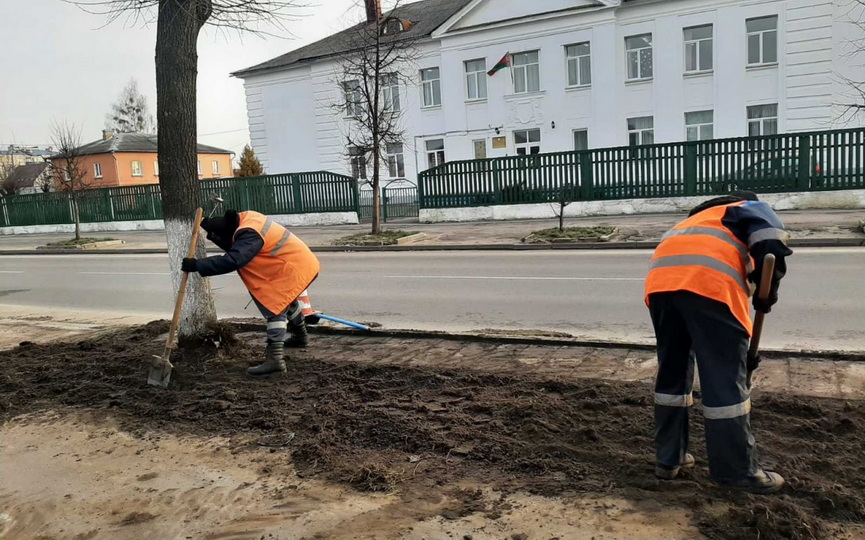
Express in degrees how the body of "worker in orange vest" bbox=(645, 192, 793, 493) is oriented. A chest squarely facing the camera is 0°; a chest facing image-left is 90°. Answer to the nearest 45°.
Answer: approximately 225°

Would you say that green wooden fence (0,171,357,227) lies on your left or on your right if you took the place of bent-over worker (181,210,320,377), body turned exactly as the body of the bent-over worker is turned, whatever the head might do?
on your right

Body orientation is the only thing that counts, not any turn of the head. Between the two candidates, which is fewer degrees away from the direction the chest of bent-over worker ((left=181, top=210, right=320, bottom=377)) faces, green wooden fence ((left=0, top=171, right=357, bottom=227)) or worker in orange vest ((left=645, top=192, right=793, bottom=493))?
the green wooden fence

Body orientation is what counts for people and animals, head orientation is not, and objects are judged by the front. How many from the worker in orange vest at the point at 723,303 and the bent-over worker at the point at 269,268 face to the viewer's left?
1

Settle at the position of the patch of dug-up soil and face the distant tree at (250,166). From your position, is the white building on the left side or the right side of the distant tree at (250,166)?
right

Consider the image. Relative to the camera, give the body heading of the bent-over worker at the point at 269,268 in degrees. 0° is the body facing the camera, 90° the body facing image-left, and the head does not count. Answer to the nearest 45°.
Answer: approximately 90°

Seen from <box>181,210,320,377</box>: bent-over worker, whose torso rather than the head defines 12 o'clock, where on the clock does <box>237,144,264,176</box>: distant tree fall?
The distant tree is roughly at 3 o'clock from the bent-over worker.

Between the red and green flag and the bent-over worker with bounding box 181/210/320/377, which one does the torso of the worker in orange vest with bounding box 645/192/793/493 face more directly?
the red and green flag

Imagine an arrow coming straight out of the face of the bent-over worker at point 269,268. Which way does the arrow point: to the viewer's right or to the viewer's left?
to the viewer's left

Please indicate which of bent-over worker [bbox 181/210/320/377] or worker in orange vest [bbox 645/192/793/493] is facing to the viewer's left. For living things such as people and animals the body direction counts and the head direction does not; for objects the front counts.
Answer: the bent-over worker

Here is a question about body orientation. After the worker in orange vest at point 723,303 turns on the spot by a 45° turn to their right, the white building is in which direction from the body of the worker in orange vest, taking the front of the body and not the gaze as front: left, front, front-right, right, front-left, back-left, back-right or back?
left

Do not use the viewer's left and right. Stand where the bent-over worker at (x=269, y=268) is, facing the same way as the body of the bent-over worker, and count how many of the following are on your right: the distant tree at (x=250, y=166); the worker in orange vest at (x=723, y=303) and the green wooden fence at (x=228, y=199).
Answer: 2

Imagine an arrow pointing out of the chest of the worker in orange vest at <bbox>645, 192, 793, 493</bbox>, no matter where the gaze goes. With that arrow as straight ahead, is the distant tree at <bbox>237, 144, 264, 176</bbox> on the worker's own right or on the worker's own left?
on the worker's own left

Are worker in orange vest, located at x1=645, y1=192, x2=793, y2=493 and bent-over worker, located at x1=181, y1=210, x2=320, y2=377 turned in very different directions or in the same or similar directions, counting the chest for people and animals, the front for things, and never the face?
very different directions

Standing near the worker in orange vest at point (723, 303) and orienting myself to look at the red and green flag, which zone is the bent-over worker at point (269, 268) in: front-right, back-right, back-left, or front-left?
front-left

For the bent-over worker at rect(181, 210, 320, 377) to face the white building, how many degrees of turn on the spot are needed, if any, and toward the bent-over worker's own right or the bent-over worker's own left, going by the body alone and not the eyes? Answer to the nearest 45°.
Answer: approximately 135° to the bent-over worker's own right
